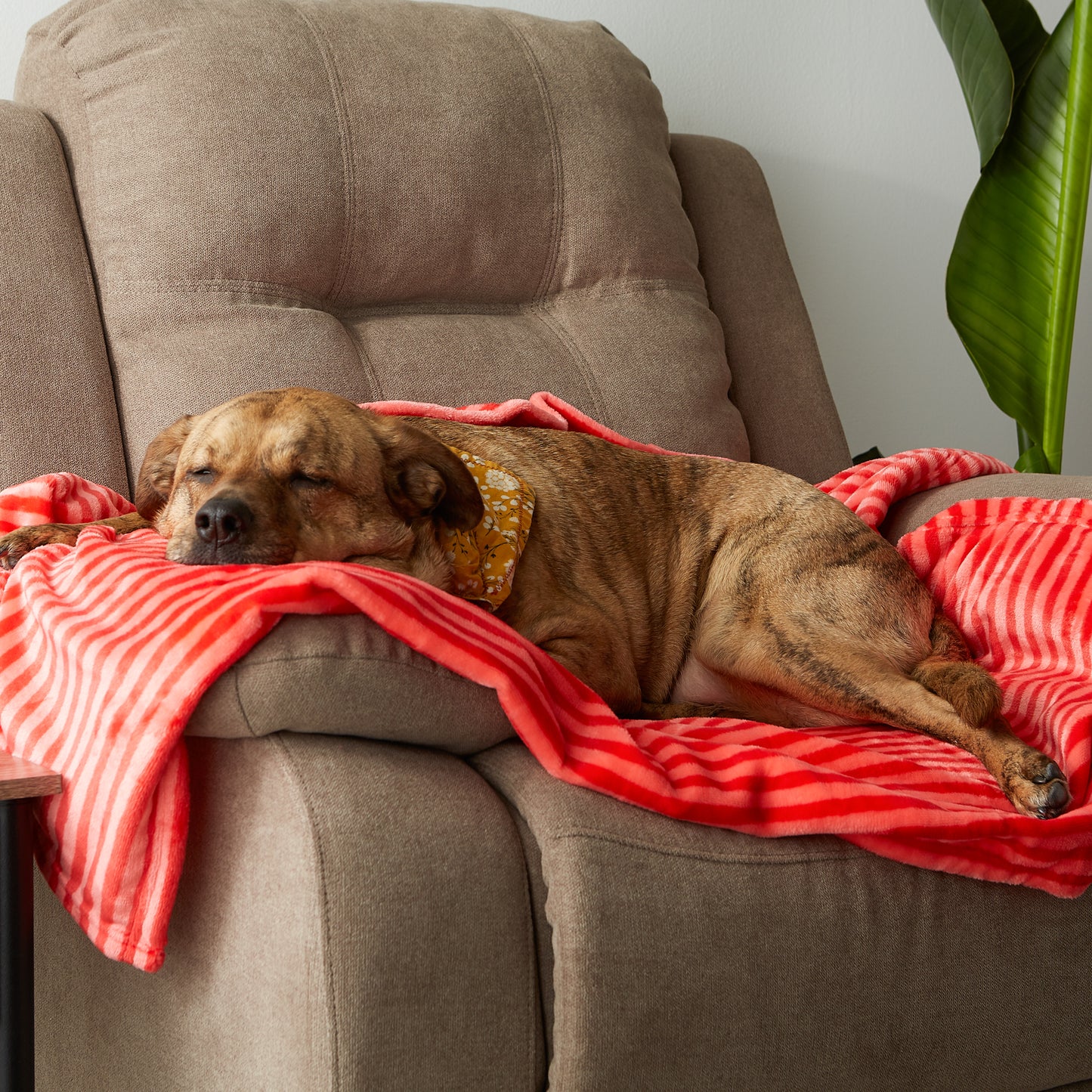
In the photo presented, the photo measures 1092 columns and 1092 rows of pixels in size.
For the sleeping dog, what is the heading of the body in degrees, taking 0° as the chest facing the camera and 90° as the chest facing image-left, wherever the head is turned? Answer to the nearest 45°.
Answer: approximately 90°

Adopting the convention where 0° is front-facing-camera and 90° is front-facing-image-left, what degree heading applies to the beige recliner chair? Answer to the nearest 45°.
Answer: approximately 315°
